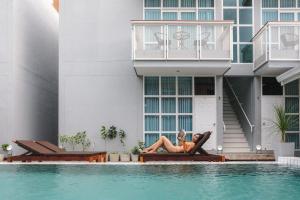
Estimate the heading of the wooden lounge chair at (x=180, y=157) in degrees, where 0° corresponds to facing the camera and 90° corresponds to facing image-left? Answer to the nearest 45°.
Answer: approximately 90°

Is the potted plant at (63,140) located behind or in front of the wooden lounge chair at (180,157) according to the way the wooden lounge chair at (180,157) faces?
in front

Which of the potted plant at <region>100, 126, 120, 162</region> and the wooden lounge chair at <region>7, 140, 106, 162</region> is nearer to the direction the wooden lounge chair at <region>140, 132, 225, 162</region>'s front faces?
the wooden lounge chair

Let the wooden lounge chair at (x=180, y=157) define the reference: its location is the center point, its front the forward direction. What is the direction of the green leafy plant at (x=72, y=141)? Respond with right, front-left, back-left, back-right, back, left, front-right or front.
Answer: front-right

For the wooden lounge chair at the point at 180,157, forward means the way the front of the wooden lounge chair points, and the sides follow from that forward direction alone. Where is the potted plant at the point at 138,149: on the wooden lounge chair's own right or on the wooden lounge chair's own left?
on the wooden lounge chair's own right

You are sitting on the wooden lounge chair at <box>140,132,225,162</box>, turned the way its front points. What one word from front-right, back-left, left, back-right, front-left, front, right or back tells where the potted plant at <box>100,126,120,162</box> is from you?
front-right

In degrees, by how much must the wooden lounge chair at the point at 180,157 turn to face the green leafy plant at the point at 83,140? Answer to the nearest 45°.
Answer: approximately 45° to its right

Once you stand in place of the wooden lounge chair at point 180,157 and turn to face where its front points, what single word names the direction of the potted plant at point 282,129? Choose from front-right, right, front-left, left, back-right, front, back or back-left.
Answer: back-right

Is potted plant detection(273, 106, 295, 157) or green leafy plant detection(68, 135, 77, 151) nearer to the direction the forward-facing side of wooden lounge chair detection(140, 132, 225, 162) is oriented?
the green leafy plant
